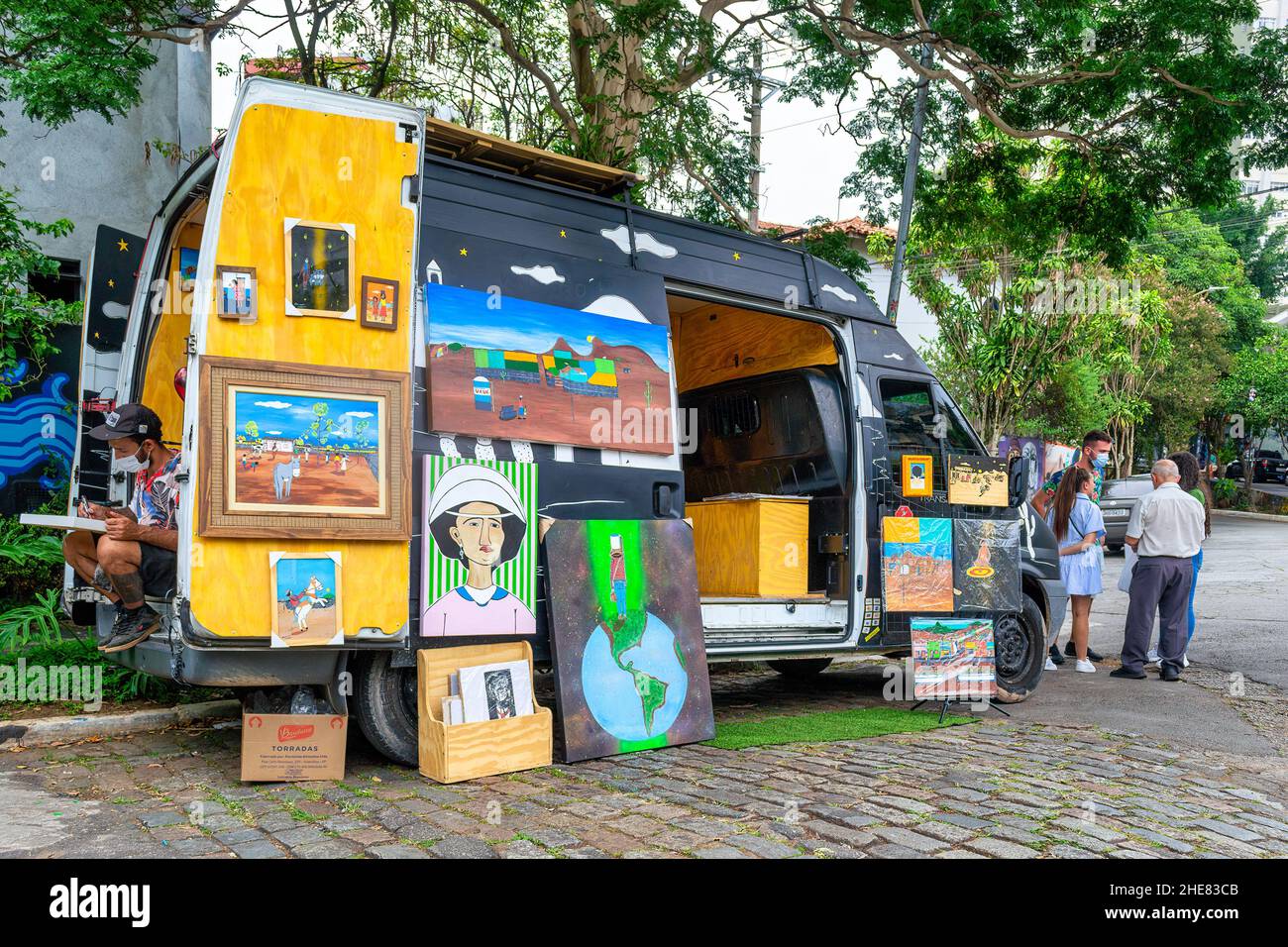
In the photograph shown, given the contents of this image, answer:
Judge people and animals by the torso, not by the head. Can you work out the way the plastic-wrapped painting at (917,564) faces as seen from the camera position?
facing the viewer

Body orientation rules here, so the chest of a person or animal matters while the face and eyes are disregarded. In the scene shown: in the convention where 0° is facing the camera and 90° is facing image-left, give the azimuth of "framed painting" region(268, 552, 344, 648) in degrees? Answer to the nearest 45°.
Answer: approximately 0°

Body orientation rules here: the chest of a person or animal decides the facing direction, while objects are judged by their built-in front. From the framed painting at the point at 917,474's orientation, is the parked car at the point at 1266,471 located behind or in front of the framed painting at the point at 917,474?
behind

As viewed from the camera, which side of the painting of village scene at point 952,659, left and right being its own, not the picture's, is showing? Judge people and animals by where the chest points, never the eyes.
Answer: front

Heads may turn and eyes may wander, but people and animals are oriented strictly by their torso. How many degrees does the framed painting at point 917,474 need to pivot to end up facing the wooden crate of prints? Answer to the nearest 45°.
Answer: approximately 45° to its right

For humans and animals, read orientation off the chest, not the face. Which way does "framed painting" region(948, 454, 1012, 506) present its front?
toward the camera

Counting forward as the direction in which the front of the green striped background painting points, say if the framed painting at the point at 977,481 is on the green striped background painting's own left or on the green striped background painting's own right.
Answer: on the green striped background painting's own left

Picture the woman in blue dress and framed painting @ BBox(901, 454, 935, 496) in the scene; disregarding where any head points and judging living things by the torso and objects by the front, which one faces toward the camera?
the framed painting

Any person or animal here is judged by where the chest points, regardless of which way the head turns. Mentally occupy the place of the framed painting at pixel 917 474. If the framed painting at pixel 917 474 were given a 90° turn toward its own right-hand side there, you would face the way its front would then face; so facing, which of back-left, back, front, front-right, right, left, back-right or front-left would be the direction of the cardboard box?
front-left

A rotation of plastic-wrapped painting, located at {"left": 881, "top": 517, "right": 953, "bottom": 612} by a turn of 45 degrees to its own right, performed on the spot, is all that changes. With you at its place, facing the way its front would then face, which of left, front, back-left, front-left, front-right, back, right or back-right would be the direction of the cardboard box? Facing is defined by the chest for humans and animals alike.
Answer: front
